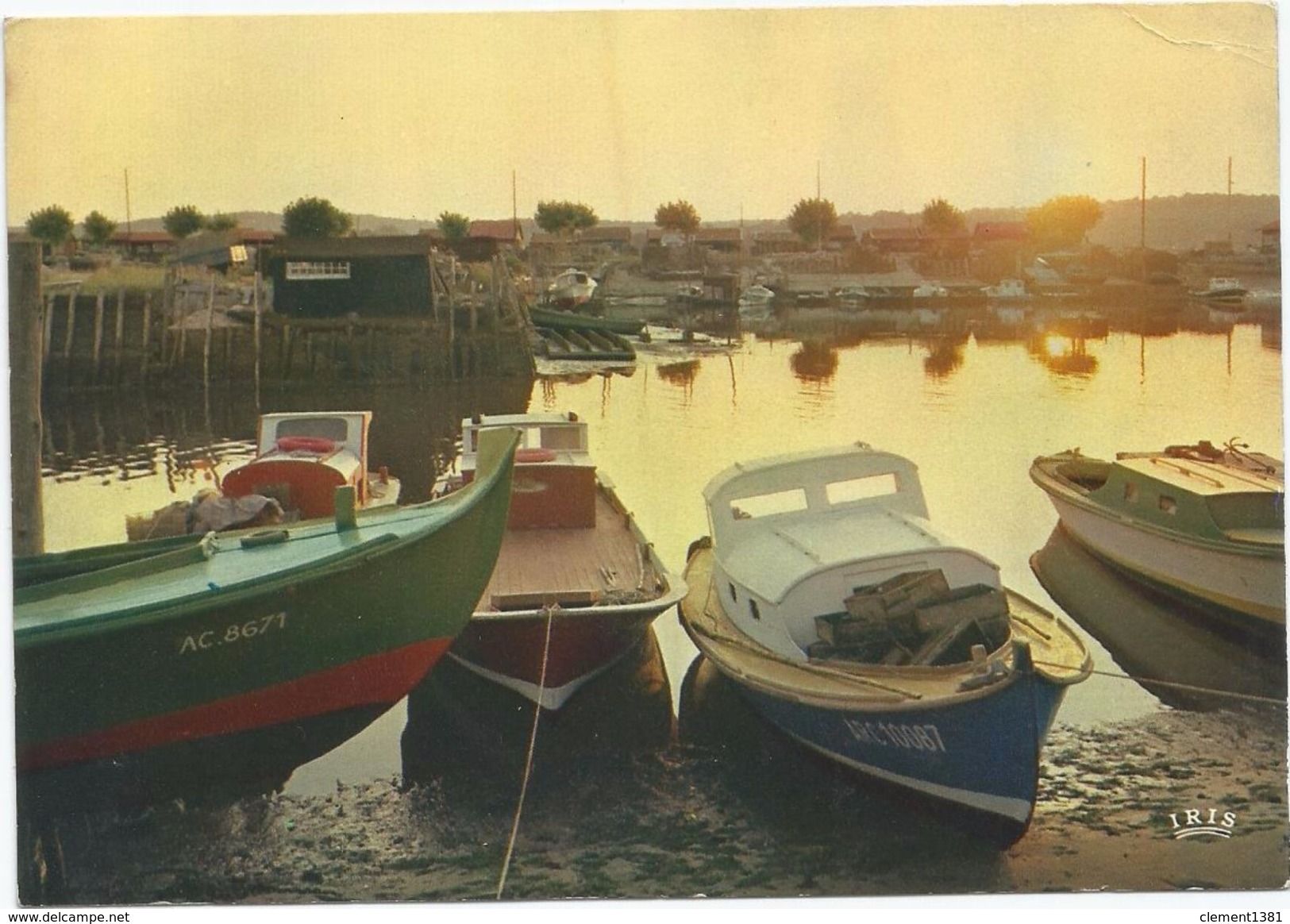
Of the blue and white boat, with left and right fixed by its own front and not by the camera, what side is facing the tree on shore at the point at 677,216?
back

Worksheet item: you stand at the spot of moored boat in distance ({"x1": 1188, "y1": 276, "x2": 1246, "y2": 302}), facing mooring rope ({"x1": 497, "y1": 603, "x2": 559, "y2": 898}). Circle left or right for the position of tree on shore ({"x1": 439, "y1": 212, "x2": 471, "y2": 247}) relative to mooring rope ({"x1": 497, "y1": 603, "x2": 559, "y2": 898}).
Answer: right

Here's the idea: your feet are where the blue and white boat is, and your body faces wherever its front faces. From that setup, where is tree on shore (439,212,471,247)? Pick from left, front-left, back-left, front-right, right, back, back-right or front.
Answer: back
